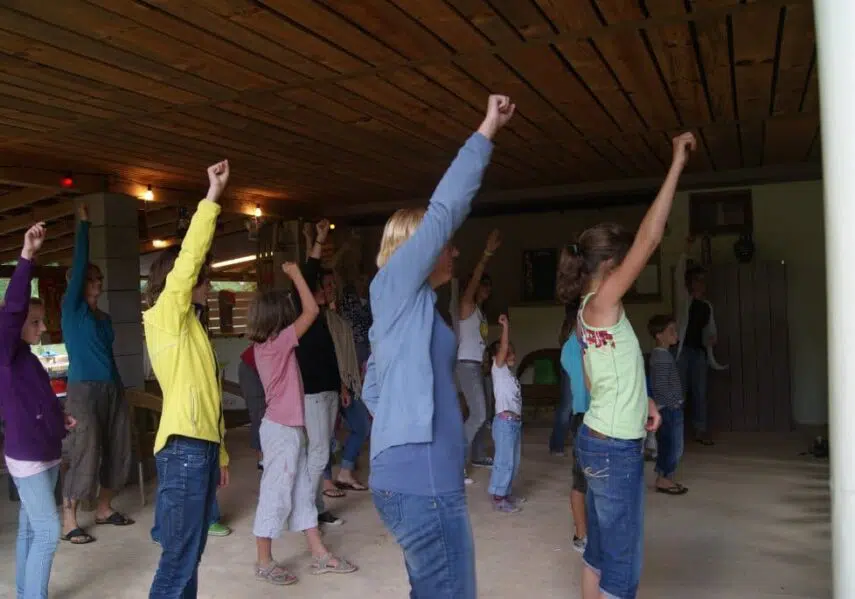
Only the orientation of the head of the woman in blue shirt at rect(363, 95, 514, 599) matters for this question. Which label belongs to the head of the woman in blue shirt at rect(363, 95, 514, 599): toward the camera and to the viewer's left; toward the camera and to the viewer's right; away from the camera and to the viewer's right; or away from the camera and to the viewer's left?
away from the camera and to the viewer's right

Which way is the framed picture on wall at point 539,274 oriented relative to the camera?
toward the camera

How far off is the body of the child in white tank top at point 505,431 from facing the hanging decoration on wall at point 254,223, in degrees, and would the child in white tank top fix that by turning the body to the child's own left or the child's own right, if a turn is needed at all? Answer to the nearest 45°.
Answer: approximately 135° to the child's own left

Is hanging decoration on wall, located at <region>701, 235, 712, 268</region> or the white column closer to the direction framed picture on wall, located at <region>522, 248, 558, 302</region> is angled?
the white column

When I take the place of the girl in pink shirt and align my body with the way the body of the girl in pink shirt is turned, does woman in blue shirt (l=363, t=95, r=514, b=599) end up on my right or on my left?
on my right

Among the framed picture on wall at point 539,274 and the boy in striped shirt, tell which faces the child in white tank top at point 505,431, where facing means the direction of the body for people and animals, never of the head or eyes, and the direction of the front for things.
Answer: the framed picture on wall

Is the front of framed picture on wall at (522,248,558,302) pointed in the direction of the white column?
yes

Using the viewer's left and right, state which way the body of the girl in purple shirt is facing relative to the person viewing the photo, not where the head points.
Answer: facing to the right of the viewer

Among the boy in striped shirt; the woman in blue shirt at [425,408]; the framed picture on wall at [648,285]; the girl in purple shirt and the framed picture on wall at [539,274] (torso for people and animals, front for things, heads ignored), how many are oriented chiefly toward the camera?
2

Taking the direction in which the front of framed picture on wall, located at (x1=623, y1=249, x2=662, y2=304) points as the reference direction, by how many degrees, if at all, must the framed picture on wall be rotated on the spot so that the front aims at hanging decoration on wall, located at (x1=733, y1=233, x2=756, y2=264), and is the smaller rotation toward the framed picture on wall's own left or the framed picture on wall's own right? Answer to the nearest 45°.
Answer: approximately 45° to the framed picture on wall's own left

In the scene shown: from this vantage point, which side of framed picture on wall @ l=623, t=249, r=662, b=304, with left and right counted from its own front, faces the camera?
front
